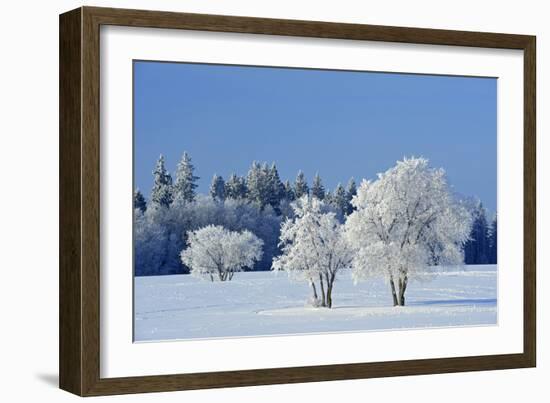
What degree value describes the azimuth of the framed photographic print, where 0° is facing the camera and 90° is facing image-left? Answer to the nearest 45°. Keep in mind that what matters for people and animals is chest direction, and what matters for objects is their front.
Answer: approximately 315°
